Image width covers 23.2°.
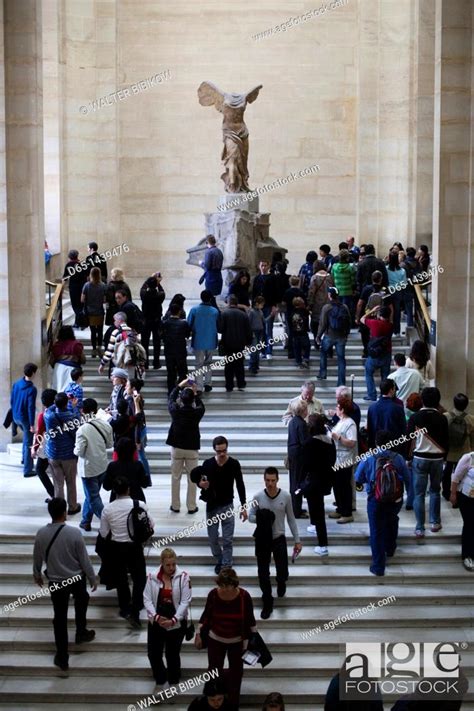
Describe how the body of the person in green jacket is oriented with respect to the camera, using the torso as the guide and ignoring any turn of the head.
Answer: away from the camera

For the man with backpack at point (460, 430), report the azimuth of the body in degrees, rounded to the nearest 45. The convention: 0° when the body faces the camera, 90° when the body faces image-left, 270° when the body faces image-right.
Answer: approximately 180°

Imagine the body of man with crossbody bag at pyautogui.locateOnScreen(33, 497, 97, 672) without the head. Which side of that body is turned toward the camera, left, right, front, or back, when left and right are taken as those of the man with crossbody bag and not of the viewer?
back

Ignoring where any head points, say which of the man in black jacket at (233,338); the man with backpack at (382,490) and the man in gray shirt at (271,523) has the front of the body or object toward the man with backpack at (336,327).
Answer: the man with backpack at (382,490)

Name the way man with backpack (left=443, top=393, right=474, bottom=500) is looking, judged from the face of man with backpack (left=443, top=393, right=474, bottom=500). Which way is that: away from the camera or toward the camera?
away from the camera

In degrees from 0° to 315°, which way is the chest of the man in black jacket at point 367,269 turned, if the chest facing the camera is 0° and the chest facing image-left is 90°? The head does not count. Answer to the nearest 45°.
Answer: approximately 180°

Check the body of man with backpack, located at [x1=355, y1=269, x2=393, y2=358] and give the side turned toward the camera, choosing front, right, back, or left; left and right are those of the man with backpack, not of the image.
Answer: back

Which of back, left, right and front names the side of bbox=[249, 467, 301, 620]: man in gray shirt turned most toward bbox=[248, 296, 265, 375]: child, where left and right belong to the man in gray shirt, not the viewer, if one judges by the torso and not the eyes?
back

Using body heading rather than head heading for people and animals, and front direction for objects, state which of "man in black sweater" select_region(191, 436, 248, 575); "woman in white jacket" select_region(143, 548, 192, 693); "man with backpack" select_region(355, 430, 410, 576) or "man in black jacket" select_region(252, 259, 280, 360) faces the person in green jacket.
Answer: the man with backpack
